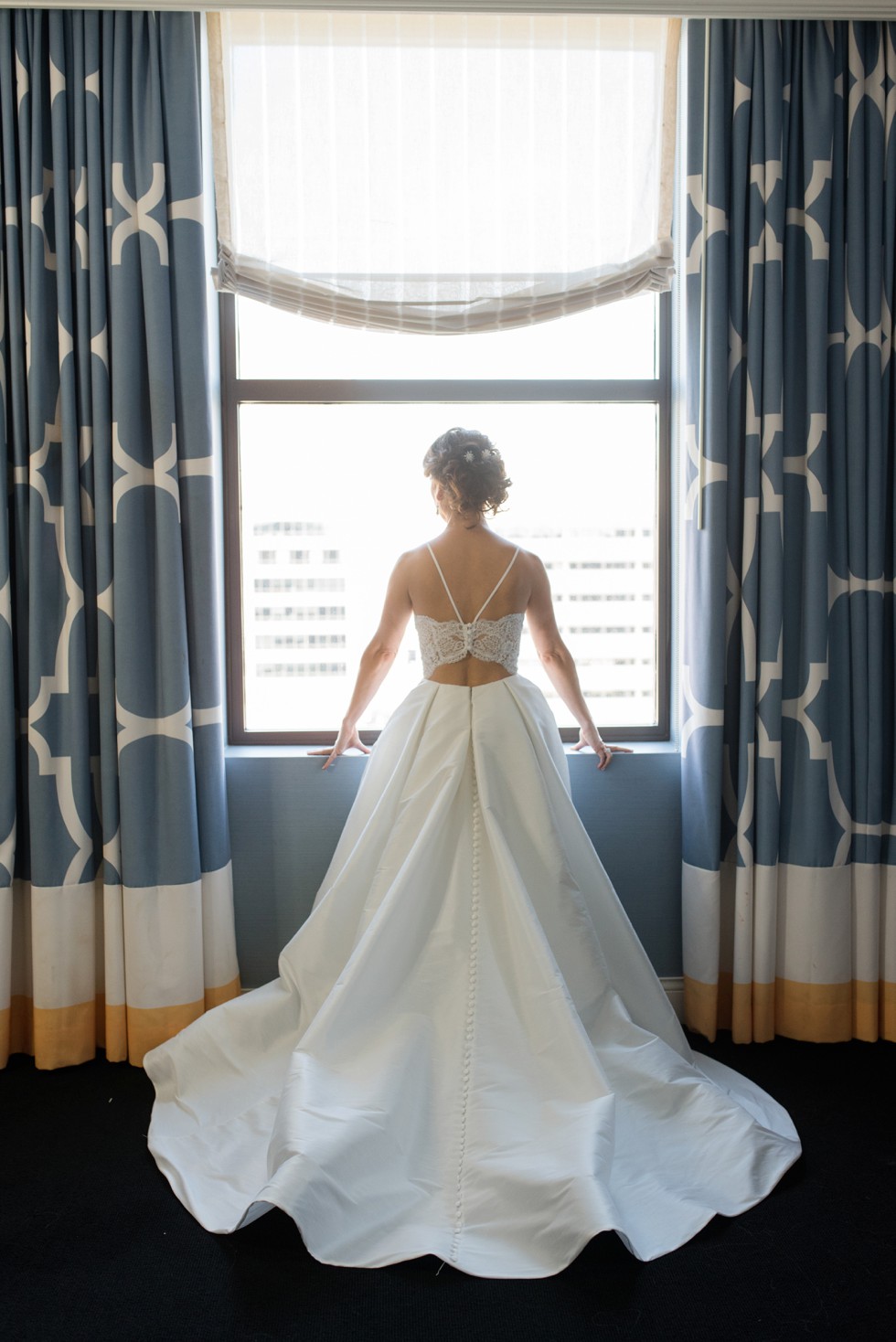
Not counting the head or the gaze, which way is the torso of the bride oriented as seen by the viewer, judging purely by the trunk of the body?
away from the camera
